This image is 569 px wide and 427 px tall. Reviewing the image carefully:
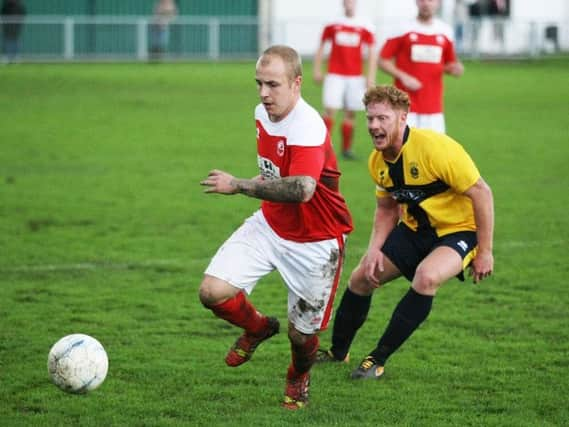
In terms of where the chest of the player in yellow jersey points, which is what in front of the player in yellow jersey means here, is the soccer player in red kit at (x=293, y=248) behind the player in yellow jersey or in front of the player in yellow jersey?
in front

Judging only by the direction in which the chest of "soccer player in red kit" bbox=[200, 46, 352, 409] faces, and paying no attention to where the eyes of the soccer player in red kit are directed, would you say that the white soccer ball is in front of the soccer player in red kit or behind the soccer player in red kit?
in front

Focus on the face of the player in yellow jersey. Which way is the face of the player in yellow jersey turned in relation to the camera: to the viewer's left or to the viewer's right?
to the viewer's left

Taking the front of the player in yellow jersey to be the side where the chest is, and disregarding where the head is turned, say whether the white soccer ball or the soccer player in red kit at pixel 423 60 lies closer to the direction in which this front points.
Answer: the white soccer ball

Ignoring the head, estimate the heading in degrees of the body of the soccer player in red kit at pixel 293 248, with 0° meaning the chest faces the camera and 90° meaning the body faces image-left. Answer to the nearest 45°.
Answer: approximately 45°

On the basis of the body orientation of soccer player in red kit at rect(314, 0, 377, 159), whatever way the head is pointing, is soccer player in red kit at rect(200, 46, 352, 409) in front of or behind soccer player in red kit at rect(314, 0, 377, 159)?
in front

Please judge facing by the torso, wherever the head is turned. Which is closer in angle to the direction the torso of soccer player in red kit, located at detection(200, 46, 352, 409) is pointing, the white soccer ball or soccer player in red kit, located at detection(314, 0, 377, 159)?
the white soccer ball

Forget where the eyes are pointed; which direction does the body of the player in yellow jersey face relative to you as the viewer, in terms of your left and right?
facing the viewer and to the left of the viewer

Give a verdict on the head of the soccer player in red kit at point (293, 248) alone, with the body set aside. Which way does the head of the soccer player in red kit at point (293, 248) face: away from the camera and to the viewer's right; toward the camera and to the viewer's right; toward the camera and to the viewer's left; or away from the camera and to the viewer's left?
toward the camera and to the viewer's left

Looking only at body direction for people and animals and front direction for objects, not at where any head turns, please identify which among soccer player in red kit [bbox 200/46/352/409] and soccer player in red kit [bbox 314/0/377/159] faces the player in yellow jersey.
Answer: soccer player in red kit [bbox 314/0/377/159]
